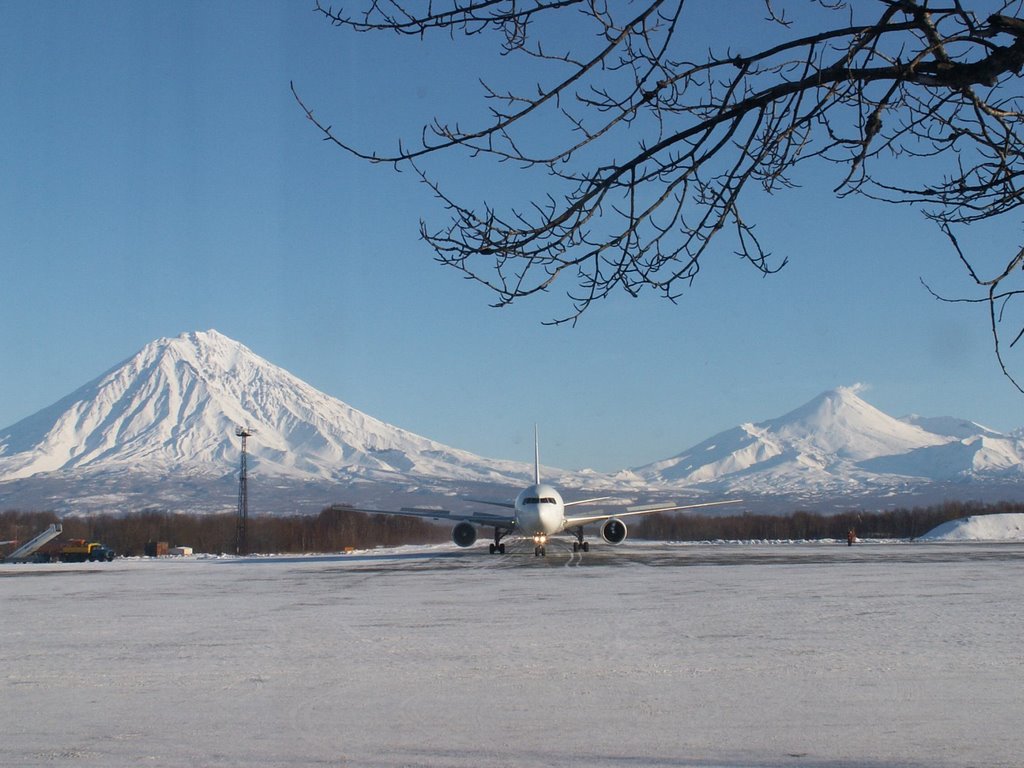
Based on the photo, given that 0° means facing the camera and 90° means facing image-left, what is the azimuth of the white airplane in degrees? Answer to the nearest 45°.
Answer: approximately 0°
